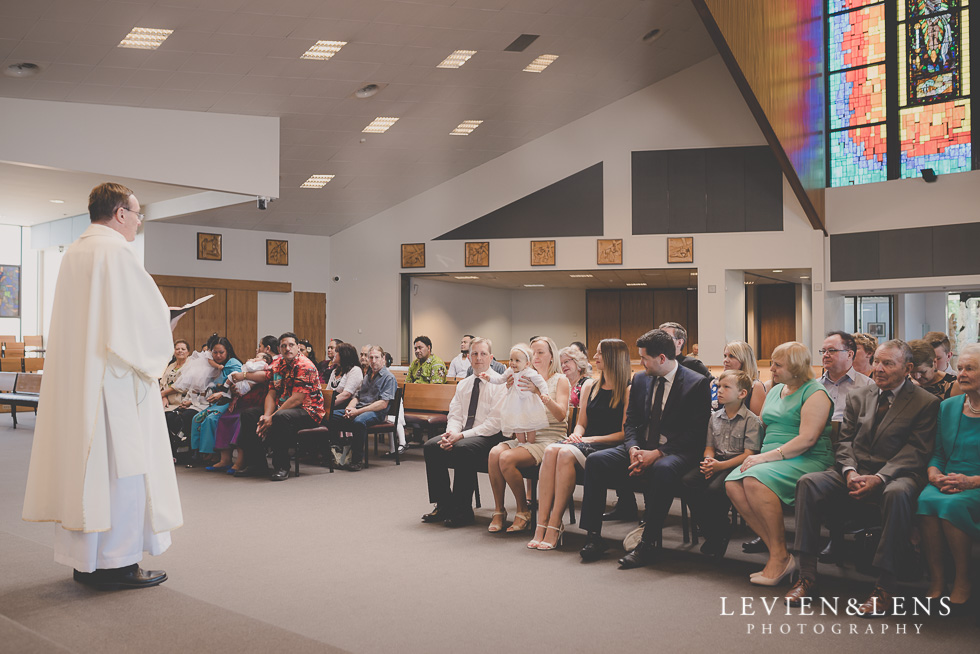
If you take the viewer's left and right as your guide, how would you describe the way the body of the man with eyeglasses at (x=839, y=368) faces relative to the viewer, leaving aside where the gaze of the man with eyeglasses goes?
facing the viewer and to the left of the viewer

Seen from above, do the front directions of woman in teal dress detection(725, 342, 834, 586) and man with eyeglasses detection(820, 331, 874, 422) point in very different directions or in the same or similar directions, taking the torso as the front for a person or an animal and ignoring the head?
same or similar directions

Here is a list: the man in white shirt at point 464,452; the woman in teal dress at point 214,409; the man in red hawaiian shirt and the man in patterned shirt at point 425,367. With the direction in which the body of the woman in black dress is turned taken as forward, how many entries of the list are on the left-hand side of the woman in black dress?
0

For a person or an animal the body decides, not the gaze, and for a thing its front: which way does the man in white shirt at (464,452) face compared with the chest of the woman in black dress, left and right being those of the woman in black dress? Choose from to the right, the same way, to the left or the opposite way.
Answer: the same way

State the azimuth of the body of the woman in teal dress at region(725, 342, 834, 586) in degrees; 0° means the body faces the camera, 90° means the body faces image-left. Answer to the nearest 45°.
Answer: approximately 45°

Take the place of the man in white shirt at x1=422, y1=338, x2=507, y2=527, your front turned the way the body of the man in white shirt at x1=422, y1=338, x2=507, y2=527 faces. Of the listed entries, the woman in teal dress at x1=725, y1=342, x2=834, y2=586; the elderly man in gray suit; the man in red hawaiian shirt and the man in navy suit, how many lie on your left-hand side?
3

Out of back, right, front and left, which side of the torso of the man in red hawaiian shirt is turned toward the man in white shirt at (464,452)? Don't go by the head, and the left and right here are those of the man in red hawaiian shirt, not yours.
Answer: left

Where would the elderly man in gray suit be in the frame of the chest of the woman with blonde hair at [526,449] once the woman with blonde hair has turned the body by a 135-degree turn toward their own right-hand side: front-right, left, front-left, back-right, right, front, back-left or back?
back-right

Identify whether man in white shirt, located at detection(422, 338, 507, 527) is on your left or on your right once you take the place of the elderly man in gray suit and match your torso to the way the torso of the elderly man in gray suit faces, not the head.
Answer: on your right

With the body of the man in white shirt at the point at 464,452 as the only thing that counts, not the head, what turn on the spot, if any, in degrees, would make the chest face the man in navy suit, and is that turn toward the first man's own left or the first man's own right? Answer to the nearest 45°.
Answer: approximately 90° to the first man's own left

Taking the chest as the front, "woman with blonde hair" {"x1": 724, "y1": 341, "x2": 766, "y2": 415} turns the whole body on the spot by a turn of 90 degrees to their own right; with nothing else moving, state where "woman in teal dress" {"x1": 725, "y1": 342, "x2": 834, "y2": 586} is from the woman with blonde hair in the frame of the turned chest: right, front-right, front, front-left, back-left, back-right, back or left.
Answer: back-left

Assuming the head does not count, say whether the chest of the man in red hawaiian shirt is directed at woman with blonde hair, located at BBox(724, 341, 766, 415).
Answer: no

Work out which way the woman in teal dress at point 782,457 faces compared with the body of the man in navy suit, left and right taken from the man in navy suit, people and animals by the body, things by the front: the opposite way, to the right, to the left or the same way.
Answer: the same way

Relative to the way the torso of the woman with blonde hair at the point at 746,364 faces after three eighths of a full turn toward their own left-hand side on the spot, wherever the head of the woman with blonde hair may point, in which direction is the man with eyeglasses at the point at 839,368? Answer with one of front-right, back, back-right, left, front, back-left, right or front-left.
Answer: front

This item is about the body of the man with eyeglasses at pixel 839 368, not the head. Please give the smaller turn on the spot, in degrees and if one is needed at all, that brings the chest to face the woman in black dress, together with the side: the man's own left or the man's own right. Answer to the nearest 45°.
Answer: approximately 45° to the man's own right

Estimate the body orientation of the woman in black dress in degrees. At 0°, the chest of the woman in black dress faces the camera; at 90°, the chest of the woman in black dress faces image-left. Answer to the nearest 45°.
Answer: approximately 45°

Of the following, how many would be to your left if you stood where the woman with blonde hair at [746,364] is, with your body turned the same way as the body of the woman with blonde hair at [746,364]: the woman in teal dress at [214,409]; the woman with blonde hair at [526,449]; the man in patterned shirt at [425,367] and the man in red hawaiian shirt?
0
